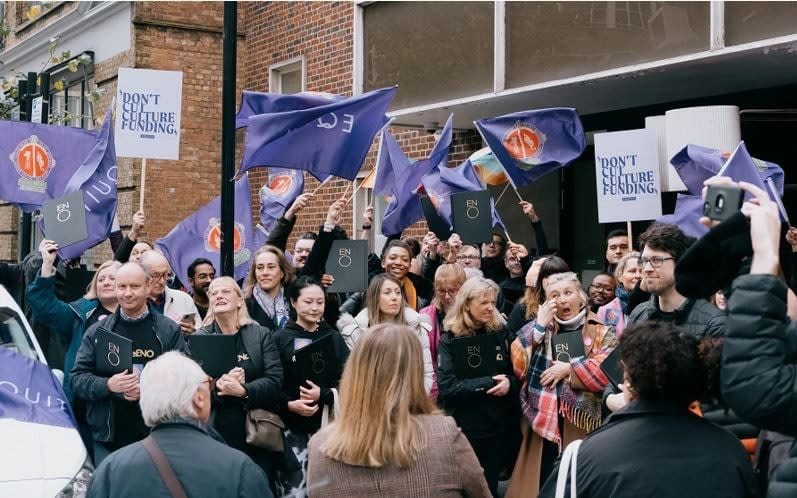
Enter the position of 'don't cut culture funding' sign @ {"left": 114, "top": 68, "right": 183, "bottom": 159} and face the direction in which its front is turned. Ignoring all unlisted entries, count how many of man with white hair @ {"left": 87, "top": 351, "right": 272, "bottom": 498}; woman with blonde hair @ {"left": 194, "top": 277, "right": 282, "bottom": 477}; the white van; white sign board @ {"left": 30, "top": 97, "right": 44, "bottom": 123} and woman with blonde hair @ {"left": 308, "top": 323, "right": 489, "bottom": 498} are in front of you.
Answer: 4

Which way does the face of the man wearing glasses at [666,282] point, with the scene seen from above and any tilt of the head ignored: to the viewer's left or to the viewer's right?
to the viewer's left

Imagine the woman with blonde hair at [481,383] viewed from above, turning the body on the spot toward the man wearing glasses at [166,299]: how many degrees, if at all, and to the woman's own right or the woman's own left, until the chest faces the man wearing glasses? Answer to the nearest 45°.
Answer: approximately 135° to the woman's own right

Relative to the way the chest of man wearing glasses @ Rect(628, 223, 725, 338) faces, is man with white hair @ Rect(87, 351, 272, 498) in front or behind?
in front

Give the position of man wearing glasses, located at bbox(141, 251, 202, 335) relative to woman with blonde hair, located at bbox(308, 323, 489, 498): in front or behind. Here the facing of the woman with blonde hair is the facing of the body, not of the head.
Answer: in front

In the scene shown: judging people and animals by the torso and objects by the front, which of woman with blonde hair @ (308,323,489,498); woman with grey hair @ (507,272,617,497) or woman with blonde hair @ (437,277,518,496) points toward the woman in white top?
woman with blonde hair @ (308,323,489,498)

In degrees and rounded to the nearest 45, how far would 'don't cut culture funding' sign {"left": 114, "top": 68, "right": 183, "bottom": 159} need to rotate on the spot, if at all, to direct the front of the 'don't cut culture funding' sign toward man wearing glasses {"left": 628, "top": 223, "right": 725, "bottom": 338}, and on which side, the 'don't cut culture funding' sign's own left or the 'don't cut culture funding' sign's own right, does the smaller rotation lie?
approximately 45° to the 'don't cut culture funding' sign's own left

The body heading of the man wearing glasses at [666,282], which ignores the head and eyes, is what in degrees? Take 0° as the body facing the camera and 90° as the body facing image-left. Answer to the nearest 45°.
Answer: approximately 45°

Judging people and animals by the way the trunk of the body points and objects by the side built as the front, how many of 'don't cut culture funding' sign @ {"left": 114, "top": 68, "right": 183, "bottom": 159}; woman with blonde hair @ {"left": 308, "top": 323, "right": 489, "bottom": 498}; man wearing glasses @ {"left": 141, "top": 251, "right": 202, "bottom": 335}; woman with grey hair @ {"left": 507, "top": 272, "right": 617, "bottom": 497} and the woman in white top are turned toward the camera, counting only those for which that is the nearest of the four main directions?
4

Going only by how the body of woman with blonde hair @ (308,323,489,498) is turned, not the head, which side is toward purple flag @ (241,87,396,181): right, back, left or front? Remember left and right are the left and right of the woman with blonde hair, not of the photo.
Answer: front
